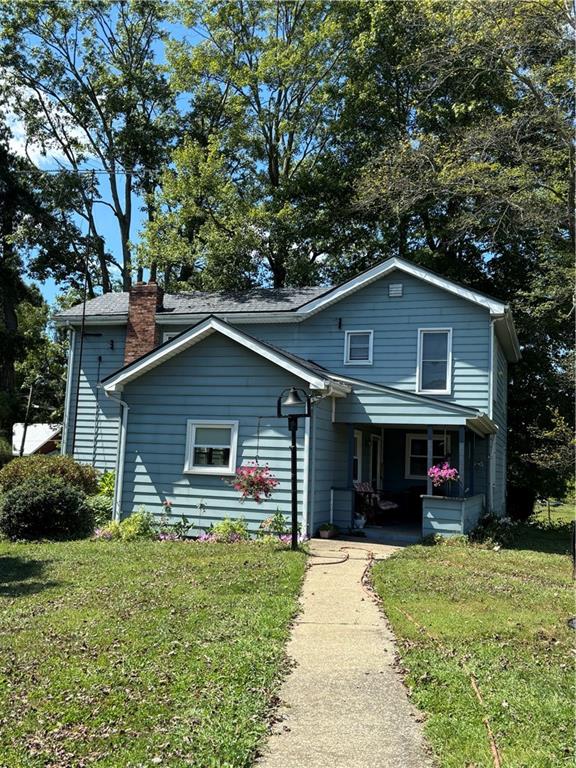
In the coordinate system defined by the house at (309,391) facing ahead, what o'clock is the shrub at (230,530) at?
The shrub is roughly at 1 o'clock from the house.

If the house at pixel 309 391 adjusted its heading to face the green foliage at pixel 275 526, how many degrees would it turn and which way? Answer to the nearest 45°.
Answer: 0° — it already faces it

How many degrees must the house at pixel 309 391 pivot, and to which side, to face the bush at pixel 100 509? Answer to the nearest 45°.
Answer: approximately 90° to its right

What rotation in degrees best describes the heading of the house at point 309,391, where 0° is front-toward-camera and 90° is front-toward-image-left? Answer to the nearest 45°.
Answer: approximately 0°

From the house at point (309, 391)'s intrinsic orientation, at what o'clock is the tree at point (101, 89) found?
The tree is roughly at 5 o'clock from the house.

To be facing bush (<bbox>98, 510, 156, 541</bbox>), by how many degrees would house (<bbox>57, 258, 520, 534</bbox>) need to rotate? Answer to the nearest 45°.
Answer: approximately 45° to its right

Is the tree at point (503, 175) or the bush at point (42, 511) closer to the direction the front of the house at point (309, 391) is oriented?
the bush

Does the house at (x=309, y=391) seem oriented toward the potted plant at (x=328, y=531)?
yes

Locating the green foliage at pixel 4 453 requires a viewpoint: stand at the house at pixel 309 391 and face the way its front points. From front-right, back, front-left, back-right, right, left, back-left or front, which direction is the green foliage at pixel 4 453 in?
back-right

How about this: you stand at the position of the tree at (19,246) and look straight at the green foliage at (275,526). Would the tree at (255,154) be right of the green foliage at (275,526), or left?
left

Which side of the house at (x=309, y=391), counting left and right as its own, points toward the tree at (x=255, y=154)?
back

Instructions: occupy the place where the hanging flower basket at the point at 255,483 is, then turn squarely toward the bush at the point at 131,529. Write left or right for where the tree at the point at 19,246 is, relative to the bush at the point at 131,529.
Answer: right

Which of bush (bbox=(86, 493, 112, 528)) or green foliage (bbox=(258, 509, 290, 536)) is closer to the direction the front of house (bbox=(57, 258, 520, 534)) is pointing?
the green foliage

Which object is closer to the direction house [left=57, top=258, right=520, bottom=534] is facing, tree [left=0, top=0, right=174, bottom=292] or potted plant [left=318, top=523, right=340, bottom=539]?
the potted plant

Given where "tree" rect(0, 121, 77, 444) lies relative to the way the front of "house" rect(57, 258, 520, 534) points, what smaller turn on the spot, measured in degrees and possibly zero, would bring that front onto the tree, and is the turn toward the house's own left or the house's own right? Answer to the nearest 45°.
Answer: approximately 135° to the house's own right

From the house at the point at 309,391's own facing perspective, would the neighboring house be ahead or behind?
behind
